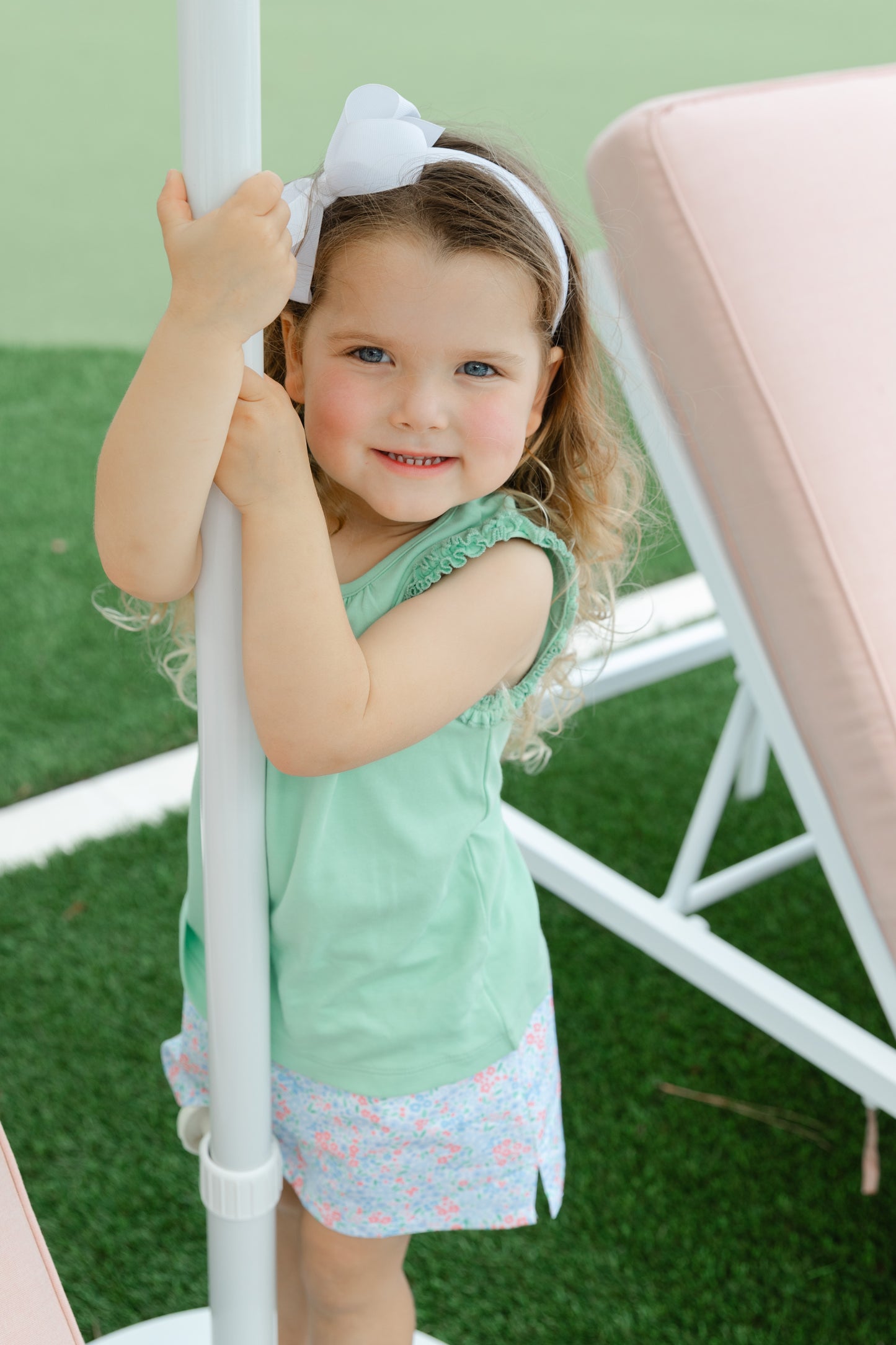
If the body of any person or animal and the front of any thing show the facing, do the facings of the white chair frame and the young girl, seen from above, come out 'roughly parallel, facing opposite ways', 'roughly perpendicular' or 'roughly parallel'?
roughly perpendicular

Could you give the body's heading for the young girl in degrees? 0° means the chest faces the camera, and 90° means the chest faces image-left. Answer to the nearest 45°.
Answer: approximately 45°

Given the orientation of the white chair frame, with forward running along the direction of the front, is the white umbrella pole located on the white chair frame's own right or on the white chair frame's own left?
on the white chair frame's own right
